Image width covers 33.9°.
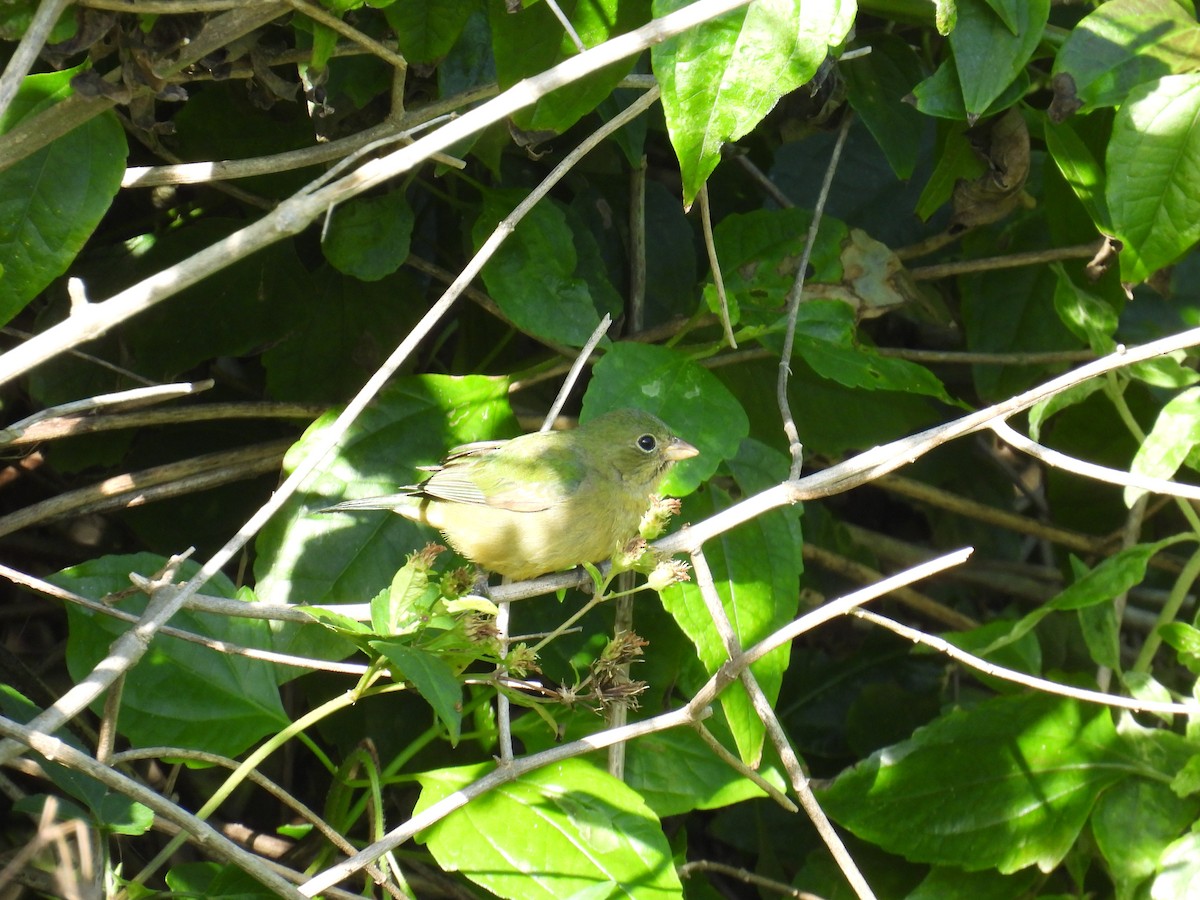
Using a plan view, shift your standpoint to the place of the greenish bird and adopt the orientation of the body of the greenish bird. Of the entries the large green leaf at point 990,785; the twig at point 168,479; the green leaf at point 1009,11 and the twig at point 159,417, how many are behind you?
2

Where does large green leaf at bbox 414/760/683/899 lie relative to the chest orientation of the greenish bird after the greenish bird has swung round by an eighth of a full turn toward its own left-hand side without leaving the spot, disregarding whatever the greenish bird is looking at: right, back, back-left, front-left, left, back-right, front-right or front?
back-right

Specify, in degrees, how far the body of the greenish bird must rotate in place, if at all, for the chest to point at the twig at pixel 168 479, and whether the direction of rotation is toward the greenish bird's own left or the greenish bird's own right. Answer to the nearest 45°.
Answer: approximately 180°

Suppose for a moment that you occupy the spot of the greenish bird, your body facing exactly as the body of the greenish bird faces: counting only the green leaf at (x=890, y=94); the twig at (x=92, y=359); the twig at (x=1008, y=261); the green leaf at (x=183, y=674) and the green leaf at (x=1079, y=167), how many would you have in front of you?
3

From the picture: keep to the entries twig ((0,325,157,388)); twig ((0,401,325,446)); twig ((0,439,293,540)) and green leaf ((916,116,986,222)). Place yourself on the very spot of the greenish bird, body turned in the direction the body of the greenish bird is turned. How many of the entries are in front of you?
1

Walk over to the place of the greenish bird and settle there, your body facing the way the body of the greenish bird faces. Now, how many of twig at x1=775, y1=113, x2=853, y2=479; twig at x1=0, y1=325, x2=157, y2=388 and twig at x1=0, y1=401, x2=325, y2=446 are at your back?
2

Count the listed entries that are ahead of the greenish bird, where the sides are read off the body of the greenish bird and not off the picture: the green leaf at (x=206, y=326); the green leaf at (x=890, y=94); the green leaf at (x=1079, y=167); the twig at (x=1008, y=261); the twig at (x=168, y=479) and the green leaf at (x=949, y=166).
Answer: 4

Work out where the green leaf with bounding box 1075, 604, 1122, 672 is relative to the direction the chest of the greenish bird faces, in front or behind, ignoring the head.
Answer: in front

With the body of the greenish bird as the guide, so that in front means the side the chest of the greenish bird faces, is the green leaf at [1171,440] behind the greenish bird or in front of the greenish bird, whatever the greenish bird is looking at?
in front

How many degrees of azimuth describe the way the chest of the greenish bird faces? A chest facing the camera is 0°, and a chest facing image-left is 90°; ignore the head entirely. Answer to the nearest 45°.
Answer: approximately 270°

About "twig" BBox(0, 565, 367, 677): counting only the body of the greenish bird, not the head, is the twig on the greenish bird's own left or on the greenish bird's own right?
on the greenish bird's own right
